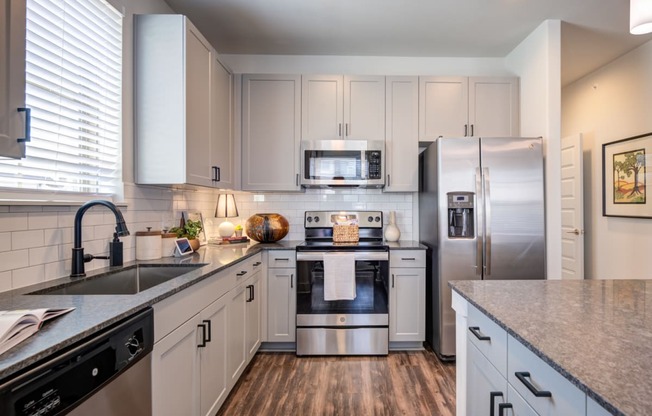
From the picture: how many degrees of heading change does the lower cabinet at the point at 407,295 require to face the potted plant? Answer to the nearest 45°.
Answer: approximately 45° to its right

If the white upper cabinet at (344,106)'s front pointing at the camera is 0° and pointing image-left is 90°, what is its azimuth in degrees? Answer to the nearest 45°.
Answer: approximately 0°

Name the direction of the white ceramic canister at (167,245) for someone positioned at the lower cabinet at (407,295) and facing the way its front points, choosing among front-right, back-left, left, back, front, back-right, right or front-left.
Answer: front-right

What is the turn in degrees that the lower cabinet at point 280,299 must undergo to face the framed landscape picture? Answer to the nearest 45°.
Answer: approximately 90° to its left

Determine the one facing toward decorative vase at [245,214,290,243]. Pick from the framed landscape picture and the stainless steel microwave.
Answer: the framed landscape picture

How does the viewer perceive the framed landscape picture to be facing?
facing the viewer and to the left of the viewer

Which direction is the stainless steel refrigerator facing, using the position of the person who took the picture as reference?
facing the viewer

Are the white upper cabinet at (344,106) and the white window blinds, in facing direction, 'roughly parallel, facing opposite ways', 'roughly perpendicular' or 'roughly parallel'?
roughly perpendicular

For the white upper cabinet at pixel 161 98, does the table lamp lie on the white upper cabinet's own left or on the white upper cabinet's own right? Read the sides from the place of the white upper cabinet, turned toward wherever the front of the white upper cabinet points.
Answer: on the white upper cabinet's own left

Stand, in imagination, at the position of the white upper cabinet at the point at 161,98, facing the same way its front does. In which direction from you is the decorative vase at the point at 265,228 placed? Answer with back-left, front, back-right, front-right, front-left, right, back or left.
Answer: front-left

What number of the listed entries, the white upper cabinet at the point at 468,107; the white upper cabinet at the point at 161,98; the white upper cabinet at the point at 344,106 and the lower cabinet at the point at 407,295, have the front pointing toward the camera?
3

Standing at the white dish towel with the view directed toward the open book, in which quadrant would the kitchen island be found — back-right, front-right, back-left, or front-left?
front-left

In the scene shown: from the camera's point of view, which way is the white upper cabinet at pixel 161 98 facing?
to the viewer's right

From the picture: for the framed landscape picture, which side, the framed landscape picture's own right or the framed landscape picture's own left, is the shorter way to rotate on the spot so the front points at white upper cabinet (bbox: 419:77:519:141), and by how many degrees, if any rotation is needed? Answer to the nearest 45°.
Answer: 0° — it already faces it

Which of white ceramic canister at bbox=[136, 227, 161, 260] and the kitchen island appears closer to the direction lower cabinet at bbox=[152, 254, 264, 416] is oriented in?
the kitchen island

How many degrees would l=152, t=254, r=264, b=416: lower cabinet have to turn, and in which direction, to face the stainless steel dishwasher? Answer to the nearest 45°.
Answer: approximately 45° to its right

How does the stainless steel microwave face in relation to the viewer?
toward the camera

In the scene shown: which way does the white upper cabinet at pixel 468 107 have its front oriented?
toward the camera

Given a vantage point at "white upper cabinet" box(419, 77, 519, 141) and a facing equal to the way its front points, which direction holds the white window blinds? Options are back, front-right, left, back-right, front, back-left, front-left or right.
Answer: front-right
